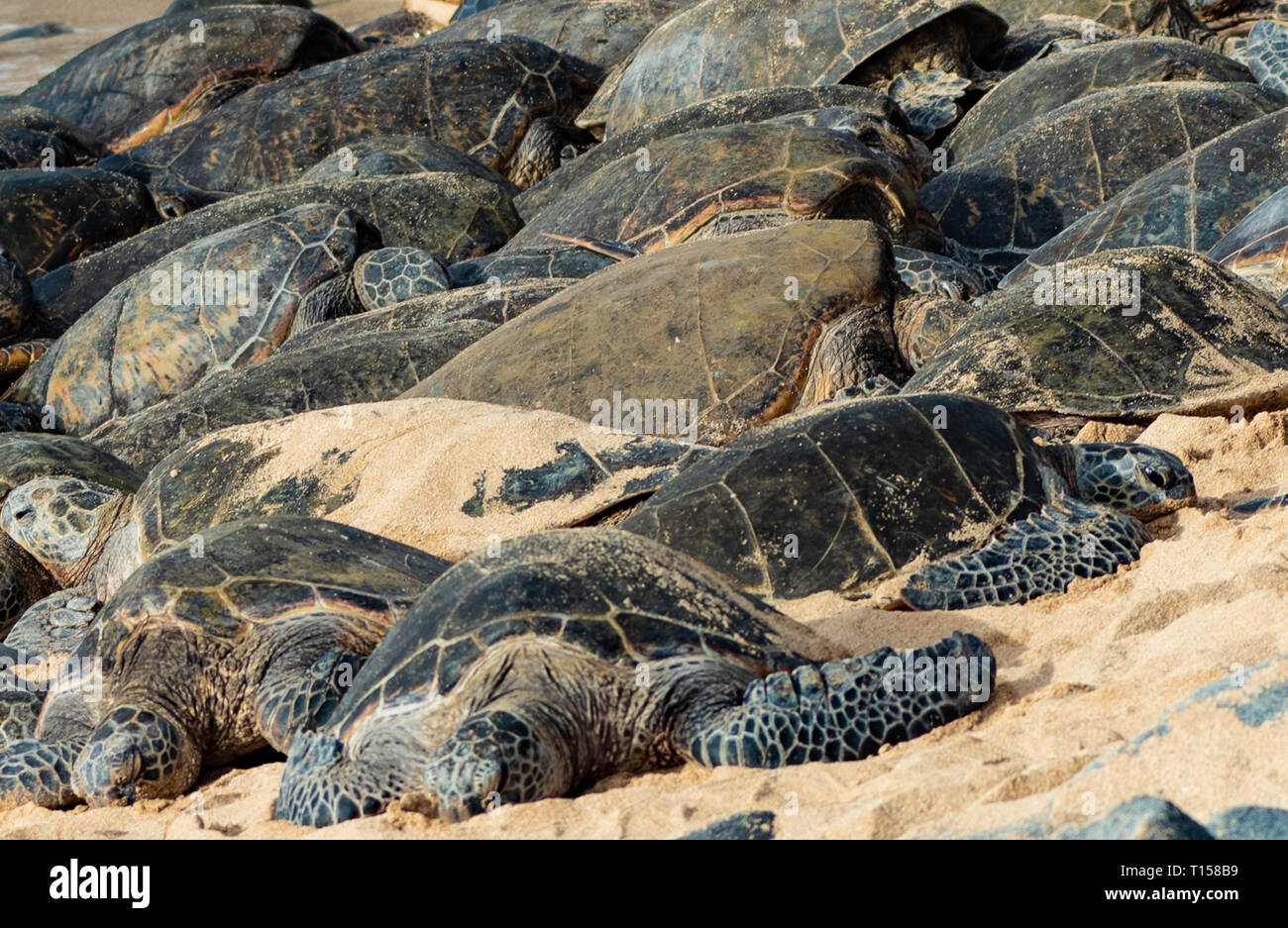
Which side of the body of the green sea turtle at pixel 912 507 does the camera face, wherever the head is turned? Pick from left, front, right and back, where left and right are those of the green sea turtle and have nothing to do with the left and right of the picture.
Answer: right

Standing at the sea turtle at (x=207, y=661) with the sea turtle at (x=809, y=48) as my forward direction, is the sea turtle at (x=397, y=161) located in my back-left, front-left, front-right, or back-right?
front-left

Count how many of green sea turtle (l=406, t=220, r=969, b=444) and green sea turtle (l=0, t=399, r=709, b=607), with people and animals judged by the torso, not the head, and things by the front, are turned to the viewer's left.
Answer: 1

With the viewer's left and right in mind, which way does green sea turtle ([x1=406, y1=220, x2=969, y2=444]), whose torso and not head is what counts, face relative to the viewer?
facing to the right of the viewer

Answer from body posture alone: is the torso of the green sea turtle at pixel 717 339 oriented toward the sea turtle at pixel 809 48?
no

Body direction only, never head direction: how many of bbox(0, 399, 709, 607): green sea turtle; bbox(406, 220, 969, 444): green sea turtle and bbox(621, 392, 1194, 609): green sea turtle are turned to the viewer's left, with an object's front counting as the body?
1

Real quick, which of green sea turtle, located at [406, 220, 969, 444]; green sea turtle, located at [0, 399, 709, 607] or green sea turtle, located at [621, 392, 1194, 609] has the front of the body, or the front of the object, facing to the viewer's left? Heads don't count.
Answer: green sea turtle, located at [0, 399, 709, 607]

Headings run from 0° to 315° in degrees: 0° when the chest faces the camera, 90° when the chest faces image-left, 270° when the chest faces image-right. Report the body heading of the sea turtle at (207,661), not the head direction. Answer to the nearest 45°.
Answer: approximately 45°

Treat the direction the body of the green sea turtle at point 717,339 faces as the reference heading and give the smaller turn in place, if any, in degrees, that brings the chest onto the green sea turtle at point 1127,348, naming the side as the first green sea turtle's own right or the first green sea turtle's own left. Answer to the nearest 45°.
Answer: approximately 45° to the first green sea turtle's own right

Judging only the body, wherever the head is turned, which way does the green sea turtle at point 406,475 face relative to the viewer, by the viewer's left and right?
facing to the left of the viewer

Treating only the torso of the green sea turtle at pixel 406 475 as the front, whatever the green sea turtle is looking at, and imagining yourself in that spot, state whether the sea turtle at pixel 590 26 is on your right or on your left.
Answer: on your right

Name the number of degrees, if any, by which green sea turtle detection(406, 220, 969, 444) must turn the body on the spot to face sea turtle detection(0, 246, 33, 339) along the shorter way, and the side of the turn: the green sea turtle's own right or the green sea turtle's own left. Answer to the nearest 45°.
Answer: approximately 135° to the green sea turtle's own left

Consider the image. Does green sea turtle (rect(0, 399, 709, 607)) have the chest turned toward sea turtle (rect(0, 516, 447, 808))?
no

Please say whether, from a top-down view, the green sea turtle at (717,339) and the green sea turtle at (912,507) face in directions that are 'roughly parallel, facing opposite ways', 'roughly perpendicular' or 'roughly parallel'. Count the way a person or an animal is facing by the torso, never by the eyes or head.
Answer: roughly parallel

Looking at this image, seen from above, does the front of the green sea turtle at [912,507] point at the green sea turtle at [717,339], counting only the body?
no

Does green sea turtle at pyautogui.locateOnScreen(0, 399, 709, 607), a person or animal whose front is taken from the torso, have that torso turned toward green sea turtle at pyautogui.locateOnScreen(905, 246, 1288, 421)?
no

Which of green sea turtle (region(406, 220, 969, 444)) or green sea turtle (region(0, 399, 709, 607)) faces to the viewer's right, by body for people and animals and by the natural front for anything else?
green sea turtle (region(406, 220, 969, 444))

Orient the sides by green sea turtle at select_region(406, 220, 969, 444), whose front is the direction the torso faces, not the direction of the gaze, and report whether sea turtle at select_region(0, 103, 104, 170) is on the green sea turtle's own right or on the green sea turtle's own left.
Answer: on the green sea turtle's own left
